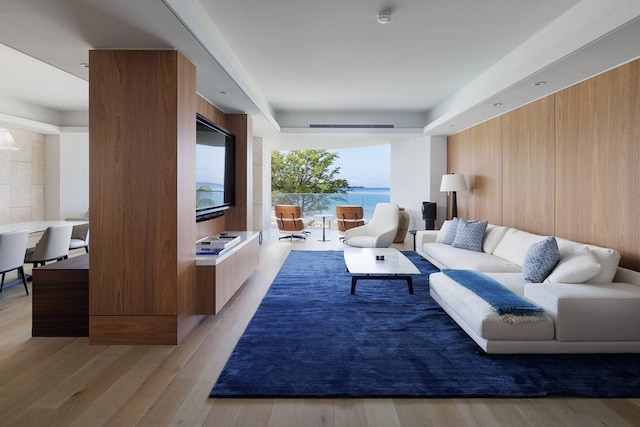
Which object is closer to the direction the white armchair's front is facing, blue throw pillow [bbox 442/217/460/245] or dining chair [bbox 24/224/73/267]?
the dining chair

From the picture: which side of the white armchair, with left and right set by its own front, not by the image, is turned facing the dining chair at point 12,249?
front

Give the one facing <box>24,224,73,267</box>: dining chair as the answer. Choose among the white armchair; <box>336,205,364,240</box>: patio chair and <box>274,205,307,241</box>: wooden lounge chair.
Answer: the white armchair

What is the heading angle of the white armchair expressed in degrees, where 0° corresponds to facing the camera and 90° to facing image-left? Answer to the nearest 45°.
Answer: approximately 45°
